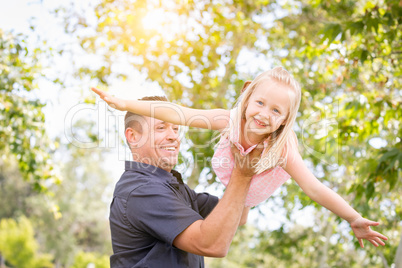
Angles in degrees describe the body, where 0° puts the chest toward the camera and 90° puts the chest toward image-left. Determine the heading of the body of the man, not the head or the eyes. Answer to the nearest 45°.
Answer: approximately 270°

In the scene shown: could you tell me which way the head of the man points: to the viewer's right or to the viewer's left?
to the viewer's right
